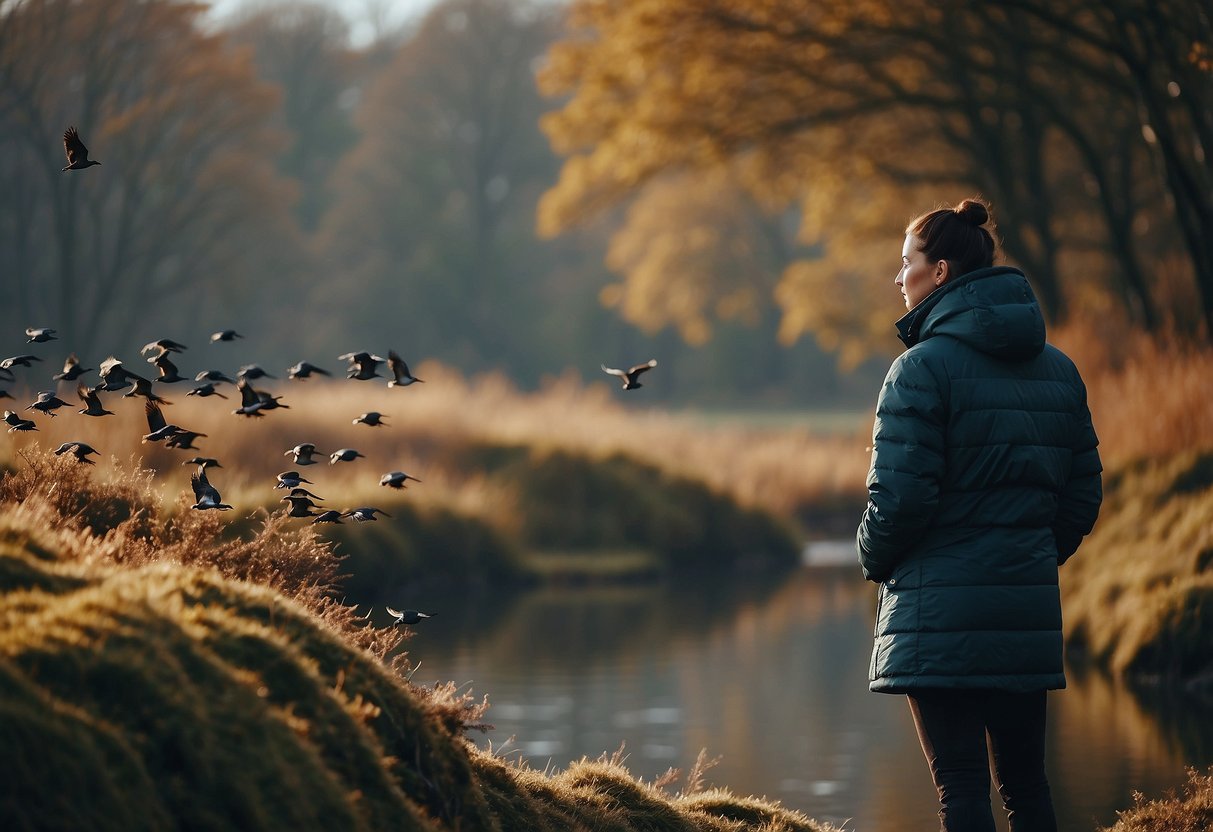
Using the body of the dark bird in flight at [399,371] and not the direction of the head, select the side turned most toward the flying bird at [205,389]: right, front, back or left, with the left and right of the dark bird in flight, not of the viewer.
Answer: back

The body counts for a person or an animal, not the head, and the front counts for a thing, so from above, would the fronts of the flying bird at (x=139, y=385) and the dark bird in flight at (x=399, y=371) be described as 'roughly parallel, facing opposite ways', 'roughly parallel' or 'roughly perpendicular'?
roughly parallel

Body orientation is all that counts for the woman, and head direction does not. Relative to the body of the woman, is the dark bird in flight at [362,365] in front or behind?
in front

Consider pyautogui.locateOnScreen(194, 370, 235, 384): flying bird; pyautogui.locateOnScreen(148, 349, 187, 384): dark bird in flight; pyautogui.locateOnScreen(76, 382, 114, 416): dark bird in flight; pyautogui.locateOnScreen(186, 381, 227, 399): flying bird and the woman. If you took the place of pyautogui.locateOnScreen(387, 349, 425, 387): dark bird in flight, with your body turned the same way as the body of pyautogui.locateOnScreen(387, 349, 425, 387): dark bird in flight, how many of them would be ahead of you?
4

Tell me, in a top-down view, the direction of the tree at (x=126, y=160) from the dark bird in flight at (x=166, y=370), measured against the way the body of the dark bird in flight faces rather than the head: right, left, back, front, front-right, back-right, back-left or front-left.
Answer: left

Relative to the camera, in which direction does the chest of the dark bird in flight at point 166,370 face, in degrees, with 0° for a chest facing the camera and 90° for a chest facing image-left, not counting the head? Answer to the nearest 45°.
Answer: approximately 90°

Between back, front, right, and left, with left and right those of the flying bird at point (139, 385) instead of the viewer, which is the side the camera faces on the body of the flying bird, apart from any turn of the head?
left

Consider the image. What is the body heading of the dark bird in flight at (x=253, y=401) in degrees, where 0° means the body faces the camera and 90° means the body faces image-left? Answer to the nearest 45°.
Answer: approximately 90°

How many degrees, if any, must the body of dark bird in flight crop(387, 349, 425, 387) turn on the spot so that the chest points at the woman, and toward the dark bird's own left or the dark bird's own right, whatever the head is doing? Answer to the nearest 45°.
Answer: approximately 135° to the dark bird's own left

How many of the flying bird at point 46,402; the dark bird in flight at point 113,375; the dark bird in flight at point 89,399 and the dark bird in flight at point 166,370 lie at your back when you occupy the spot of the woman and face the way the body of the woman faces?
0

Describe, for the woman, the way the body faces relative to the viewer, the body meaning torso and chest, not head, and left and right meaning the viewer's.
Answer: facing away from the viewer and to the left of the viewer
